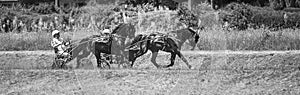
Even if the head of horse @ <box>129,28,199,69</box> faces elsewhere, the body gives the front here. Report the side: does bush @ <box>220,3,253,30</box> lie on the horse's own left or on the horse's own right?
on the horse's own left

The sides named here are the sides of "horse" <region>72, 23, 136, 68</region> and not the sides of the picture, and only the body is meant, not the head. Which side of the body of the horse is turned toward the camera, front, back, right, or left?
right

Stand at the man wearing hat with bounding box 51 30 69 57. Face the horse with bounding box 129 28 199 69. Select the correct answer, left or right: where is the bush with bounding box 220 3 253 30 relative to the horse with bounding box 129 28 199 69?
left

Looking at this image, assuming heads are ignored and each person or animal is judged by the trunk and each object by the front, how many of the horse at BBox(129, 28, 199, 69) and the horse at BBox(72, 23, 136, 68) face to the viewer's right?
2

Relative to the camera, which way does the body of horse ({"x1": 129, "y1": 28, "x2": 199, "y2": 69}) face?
to the viewer's right

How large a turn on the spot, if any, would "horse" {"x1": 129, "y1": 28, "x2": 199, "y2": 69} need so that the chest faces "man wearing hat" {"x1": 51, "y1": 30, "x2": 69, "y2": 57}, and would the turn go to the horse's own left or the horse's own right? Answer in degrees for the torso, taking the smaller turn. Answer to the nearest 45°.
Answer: approximately 180°

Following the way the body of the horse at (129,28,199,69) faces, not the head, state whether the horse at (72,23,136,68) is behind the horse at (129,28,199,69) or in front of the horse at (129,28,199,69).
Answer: behind

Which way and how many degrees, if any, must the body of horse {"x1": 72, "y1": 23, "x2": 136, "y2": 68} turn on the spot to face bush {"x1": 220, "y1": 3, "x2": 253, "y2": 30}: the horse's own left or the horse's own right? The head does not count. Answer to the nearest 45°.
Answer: approximately 45° to the horse's own left

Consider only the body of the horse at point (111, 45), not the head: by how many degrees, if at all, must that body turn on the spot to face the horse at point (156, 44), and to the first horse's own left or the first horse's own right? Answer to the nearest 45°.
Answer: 0° — it already faces it
